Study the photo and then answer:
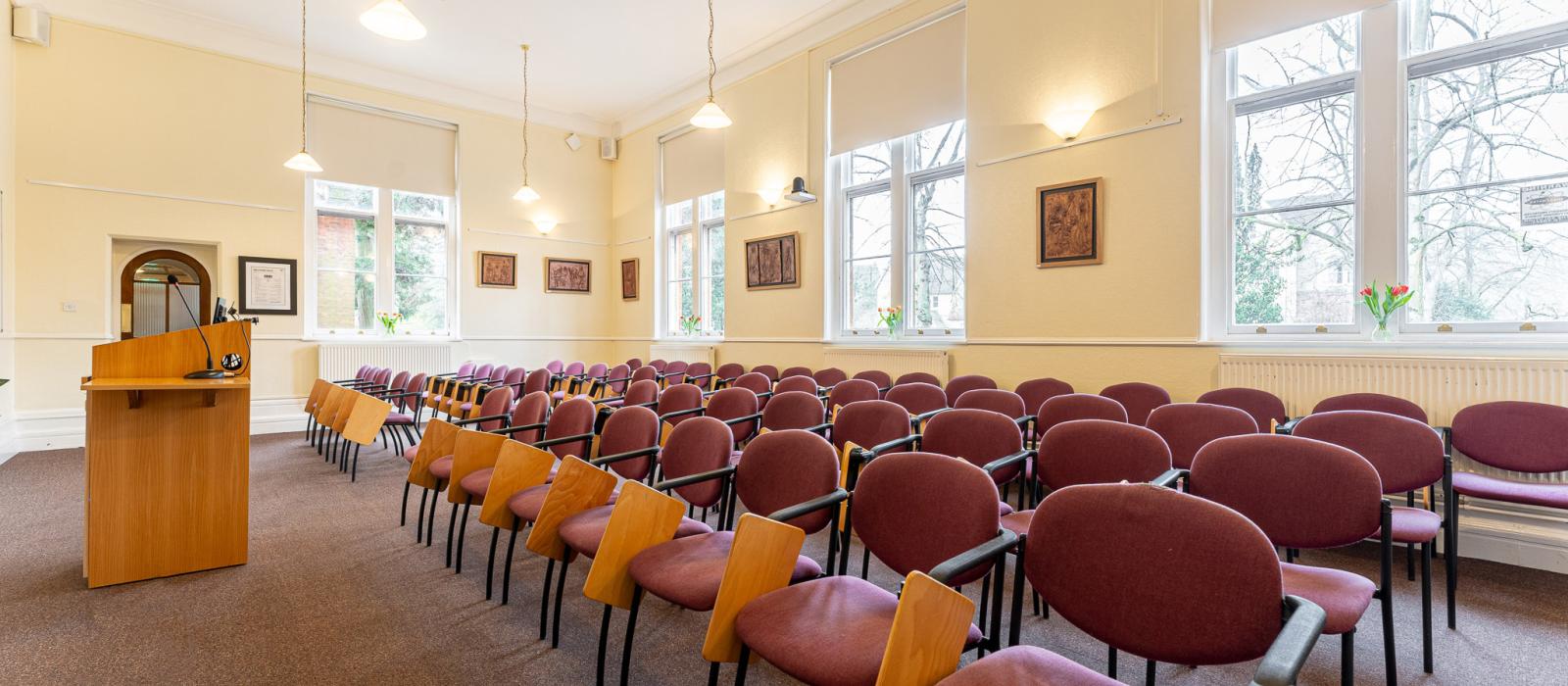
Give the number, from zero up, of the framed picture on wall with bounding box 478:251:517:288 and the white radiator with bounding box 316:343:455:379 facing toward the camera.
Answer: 2

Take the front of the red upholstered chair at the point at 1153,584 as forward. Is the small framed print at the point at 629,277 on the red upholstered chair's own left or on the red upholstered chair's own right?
on the red upholstered chair's own right

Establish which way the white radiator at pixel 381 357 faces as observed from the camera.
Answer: facing the viewer

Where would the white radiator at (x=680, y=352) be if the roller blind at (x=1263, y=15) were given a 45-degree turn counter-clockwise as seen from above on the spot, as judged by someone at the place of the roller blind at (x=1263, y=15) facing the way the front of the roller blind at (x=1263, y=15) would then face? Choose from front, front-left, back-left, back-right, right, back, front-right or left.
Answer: right

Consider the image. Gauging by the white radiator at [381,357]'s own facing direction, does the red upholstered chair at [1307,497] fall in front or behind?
in front

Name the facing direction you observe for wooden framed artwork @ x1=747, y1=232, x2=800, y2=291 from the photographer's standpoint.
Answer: facing the viewer and to the left of the viewer

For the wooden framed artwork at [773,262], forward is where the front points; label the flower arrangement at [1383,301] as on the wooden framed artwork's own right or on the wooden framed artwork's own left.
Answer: on the wooden framed artwork's own left

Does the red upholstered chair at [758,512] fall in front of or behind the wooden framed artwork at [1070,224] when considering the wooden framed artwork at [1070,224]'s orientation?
in front

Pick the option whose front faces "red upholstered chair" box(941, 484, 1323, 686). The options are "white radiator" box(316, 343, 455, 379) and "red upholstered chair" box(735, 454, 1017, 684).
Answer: the white radiator

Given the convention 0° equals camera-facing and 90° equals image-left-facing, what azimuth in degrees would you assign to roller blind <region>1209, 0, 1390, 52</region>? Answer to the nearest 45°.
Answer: approximately 45°

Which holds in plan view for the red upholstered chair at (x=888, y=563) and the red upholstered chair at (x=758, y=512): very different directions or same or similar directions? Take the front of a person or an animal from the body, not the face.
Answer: same or similar directions

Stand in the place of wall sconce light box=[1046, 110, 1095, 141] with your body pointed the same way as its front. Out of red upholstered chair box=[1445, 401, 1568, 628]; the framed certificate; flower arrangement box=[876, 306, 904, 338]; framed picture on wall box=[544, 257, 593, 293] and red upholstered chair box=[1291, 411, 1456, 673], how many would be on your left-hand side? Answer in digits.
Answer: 2

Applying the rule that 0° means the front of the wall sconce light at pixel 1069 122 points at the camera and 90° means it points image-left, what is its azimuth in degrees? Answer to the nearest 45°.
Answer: approximately 45°

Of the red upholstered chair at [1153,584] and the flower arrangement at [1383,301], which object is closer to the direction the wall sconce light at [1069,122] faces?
the red upholstered chair

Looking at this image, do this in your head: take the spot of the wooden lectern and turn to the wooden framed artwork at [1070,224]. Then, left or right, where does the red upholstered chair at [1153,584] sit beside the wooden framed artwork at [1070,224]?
right
